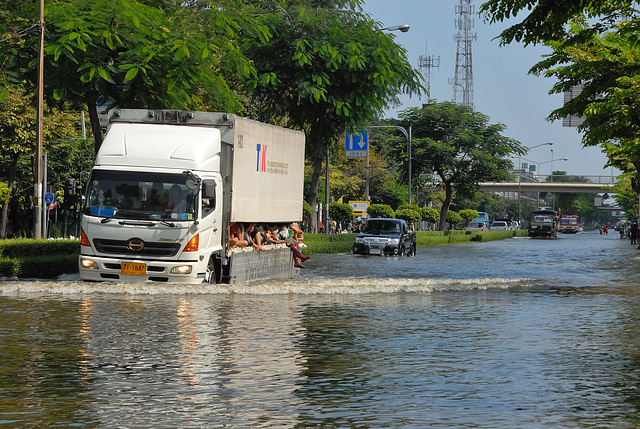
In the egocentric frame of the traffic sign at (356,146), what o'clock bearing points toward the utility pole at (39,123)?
The utility pole is roughly at 1 o'clock from the traffic sign.

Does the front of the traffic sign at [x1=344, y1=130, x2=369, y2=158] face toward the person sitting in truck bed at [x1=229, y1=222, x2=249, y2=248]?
yes

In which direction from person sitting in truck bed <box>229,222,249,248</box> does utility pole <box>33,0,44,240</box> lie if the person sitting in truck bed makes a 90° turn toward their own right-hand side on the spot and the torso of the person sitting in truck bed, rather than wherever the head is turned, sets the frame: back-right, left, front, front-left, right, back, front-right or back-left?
right

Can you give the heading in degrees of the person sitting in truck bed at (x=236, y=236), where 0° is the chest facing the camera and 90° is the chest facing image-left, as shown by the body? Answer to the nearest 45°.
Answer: approximately 315°

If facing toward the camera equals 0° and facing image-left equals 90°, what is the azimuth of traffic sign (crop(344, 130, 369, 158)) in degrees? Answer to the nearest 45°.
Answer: approximately 0°

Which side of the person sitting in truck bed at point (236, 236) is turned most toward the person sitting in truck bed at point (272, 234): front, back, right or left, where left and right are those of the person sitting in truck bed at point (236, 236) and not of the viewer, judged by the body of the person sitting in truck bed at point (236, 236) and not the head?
left

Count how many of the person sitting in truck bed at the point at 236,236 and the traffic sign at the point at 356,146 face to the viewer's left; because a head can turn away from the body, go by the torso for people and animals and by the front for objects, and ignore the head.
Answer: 0

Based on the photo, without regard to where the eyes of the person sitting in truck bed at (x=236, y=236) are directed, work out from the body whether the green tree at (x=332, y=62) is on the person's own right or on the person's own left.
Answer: on the person's own left

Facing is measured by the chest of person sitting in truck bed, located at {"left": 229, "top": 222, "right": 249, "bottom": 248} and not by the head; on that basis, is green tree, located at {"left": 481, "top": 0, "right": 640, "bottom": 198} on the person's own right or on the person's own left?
on the person's own left
